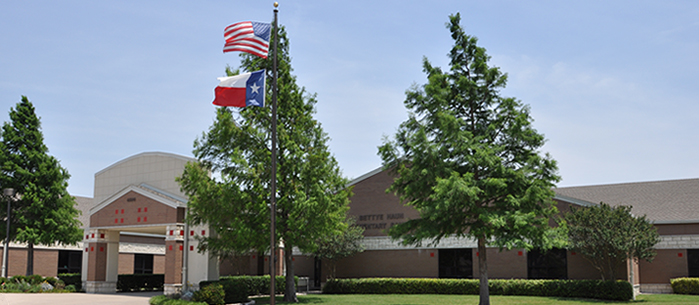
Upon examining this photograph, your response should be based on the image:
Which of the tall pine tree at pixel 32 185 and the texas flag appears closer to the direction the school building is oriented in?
the texas flag

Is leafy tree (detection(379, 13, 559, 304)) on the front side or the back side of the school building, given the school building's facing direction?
on the front side

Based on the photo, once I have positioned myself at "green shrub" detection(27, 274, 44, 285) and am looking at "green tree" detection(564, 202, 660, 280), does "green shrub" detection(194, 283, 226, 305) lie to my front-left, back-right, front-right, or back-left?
front-right

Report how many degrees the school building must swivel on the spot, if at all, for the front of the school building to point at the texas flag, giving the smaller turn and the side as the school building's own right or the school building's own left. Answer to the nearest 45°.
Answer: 0° — it already faces it

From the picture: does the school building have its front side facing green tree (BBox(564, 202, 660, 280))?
no

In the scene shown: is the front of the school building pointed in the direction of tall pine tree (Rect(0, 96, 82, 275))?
no

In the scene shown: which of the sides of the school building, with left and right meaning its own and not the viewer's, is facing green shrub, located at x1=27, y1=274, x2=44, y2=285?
right

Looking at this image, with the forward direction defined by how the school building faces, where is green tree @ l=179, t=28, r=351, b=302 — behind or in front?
in front

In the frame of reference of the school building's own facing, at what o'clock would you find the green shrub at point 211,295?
The green shrub is roughly at 1 o'clock from the school building.

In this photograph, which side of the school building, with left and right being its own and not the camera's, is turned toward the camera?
front
